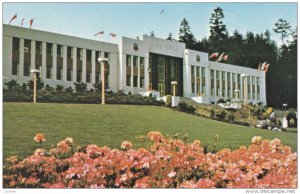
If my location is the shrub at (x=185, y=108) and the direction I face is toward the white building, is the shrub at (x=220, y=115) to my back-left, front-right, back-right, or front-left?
back-right

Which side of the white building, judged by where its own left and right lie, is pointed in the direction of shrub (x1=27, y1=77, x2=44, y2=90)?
right

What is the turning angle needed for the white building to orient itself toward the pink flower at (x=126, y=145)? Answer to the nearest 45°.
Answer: approximately 45° to its right

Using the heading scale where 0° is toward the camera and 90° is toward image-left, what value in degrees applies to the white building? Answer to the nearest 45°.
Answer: approximately 315°
